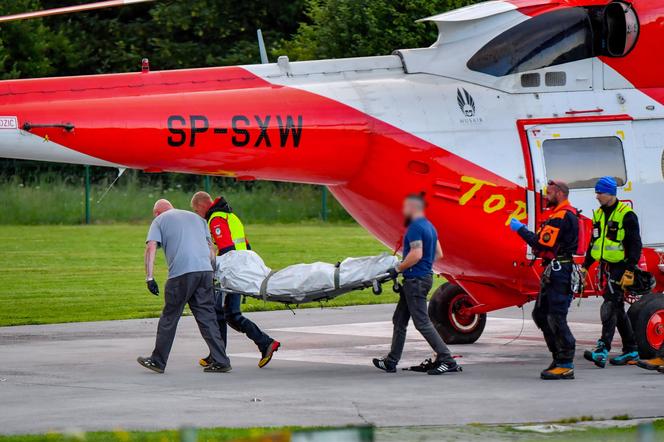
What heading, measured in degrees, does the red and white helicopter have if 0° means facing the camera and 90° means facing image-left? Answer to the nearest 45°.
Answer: approximately 270°

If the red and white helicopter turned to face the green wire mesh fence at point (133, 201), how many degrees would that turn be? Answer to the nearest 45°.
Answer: approximately 90° to its left

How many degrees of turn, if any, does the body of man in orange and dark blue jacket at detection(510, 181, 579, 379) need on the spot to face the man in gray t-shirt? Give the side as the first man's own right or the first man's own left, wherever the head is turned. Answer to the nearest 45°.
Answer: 0° — they already face them

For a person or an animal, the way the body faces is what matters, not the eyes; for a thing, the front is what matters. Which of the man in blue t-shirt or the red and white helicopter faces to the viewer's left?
the man in blue t-shirt

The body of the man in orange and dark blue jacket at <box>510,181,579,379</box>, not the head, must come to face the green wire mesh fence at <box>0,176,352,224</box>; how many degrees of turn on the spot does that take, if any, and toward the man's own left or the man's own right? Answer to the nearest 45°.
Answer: approximately 45° to the man's own right

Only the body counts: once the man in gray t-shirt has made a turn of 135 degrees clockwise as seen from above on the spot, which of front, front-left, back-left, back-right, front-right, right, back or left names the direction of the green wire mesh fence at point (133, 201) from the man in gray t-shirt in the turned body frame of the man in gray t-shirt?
left

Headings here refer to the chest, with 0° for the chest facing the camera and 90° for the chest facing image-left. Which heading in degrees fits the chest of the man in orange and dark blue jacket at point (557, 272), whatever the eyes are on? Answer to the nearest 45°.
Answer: approximately 90°

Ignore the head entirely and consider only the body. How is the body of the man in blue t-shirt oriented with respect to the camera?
to the viewer's left

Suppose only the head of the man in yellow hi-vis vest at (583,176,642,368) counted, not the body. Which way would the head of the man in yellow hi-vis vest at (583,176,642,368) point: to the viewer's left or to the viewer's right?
to the viewer's left

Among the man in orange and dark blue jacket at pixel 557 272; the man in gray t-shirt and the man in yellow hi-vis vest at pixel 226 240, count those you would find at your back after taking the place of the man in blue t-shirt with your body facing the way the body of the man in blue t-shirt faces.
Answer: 1
